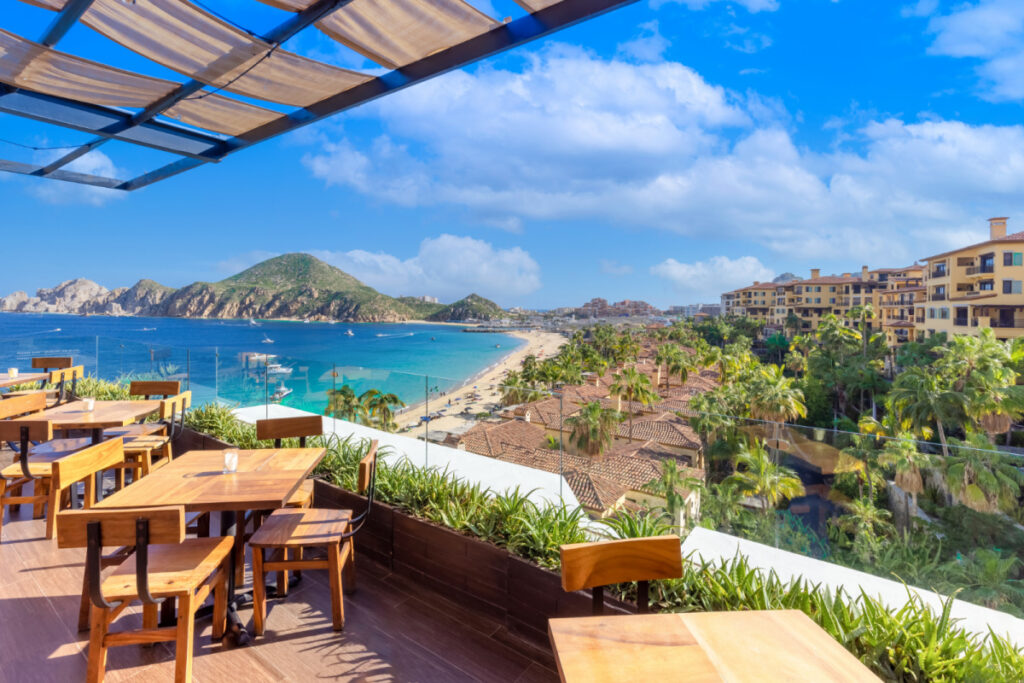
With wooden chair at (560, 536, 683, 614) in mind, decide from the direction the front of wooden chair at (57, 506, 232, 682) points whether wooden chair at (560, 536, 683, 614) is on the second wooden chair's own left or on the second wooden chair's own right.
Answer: on the second wooden chair's own right

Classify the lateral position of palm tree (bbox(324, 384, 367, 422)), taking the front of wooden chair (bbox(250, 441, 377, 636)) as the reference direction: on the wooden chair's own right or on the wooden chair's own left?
on the wooden chair's own right

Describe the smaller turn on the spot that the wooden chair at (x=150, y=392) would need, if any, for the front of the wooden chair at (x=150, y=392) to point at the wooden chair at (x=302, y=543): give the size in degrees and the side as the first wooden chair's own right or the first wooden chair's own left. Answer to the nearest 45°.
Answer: approximately 45° to the first wooden chair's own left

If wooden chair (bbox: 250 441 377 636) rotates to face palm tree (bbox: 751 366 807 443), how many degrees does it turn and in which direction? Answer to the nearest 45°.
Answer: approximately 135° to its right

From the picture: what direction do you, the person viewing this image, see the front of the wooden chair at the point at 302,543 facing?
facing to the left of the viewer

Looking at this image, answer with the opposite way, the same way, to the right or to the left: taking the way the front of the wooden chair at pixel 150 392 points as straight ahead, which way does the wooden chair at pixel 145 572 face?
the opposite way

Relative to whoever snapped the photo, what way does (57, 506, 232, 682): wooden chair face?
facing away from the viewer and to the right of the viewer
